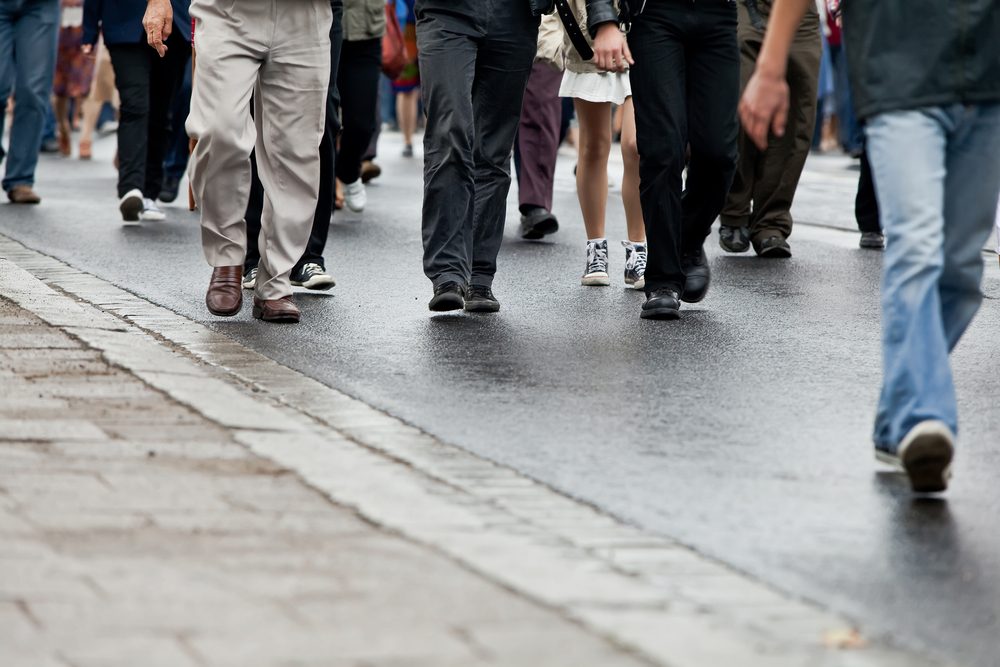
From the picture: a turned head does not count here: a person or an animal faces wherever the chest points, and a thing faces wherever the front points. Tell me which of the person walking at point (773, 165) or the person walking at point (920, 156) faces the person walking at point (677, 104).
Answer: the person walking at point (773, 165)

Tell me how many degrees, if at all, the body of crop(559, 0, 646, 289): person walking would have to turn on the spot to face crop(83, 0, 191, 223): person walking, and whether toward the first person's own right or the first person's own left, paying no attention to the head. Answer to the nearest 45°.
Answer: approximately 135° to the first person's own right

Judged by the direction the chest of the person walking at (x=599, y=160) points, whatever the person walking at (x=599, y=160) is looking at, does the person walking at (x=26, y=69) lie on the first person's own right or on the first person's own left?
on the first person's own right

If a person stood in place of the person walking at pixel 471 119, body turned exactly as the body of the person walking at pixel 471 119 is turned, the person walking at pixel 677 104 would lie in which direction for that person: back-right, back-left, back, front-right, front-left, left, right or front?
left

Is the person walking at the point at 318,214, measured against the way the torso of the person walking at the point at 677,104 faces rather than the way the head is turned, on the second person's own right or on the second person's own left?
on the second person's own right

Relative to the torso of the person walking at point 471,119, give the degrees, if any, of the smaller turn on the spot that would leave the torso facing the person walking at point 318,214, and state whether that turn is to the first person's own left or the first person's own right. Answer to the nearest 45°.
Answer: approximately 135° to the first person's own right

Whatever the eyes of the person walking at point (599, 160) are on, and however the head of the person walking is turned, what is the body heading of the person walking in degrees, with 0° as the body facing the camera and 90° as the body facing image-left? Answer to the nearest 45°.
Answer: approximately 0°

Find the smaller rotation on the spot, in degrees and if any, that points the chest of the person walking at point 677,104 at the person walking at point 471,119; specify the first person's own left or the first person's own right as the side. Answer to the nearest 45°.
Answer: approximately 90° to the first person's own right

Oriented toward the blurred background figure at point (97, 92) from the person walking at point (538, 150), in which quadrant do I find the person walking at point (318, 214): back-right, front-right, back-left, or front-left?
back-left

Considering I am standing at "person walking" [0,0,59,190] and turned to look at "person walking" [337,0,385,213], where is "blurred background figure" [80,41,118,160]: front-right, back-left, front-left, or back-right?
back-left

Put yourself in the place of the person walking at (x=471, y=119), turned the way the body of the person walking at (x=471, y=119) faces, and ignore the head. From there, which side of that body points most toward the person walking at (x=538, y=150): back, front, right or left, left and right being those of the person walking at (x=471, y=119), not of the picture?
back
